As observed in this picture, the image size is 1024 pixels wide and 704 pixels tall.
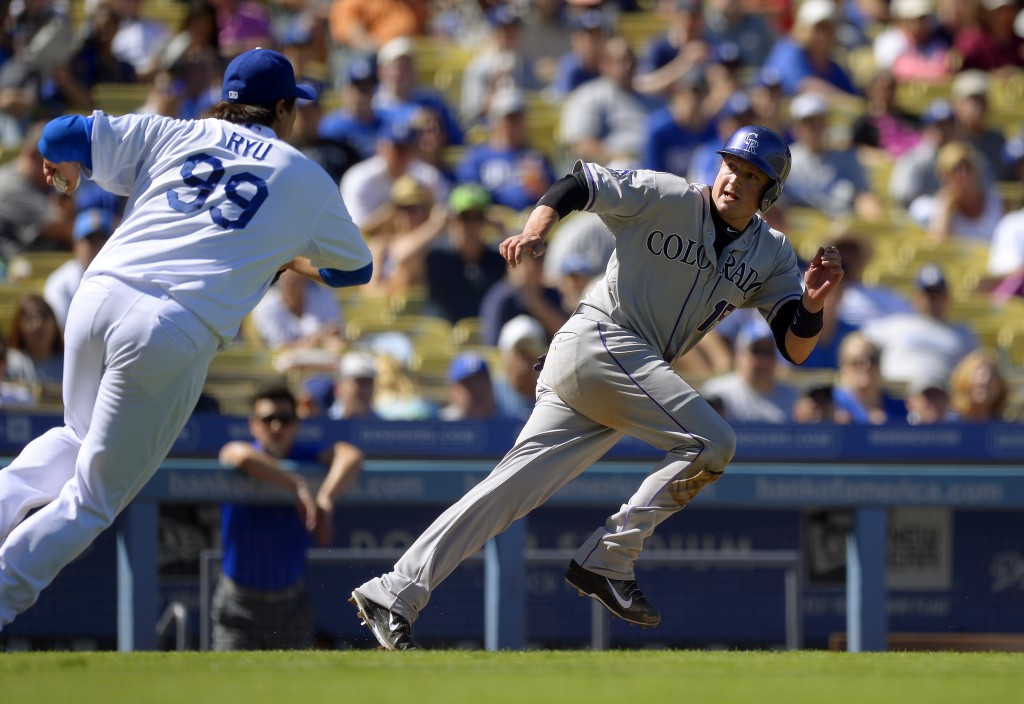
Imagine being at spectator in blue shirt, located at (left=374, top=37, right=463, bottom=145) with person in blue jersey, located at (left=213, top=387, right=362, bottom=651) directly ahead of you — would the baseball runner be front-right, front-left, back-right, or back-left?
front-left

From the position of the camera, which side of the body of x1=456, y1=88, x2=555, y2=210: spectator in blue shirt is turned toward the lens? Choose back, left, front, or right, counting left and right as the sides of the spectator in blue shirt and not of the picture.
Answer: front

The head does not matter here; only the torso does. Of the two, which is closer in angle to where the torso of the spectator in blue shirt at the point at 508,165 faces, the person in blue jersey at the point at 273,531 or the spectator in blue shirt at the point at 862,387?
the person in blue jersey

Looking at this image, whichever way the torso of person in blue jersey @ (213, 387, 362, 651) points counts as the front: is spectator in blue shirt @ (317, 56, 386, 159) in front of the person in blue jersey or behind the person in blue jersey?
behind

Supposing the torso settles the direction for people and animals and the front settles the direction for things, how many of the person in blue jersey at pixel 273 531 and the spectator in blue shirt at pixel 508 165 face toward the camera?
2

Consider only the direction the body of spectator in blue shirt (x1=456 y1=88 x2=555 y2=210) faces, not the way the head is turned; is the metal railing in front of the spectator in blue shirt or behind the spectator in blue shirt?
in front

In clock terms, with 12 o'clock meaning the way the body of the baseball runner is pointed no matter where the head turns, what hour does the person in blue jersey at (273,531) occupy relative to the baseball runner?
The person in blue jersey is roughly at 6 o'clock from the baseball runner.

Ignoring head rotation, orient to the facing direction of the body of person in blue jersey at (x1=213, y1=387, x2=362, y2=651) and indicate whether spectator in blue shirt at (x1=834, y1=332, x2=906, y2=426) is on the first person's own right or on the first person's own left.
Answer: on the first person's own left

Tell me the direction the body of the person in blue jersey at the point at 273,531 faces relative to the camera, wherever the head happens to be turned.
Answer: toward the camera

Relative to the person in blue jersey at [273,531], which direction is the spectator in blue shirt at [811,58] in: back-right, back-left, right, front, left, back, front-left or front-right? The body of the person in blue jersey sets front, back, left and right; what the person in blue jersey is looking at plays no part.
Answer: back-left

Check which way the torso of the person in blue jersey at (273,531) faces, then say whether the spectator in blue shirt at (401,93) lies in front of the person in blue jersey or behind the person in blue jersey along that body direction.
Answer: behind

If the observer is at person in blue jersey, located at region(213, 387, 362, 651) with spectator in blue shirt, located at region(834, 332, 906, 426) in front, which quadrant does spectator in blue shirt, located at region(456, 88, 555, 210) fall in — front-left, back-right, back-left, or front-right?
front-left
